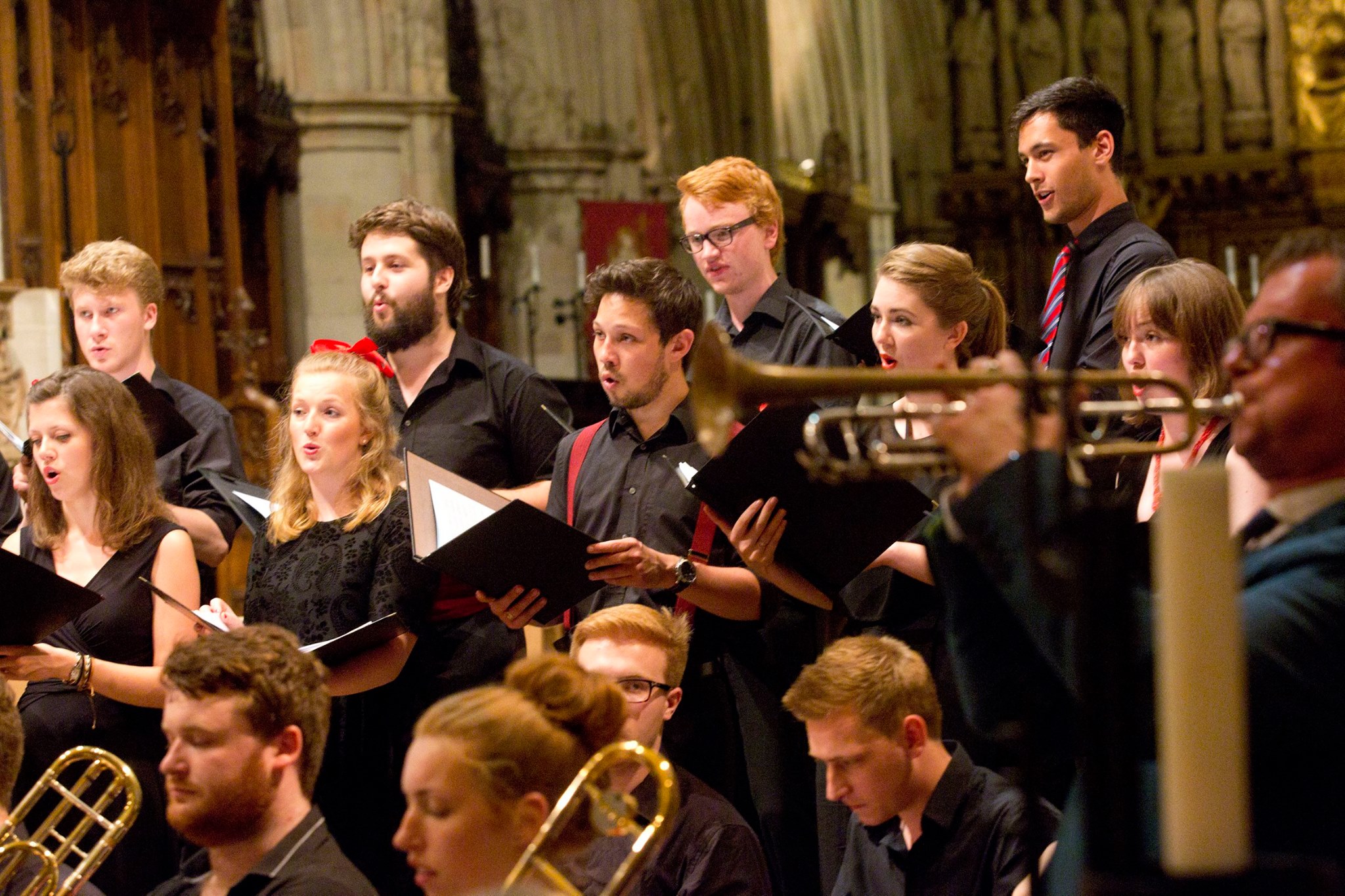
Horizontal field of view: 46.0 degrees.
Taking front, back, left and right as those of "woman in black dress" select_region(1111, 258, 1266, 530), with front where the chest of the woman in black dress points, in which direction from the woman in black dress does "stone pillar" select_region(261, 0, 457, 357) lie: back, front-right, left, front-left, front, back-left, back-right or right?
right

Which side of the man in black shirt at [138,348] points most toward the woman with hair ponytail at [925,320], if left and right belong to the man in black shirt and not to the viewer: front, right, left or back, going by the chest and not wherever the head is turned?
left

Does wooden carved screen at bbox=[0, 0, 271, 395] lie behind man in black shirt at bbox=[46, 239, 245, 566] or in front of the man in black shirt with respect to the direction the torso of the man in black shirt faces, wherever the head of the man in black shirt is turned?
behind

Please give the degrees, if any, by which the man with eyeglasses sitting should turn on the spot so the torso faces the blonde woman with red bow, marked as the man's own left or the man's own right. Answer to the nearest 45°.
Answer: approximately 90° to the man's own right

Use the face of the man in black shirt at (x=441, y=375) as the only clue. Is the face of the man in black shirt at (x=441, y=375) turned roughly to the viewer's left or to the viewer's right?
to the viewer's left

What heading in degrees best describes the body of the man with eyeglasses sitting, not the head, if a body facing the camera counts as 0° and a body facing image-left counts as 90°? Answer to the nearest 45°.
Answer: approximately 45°

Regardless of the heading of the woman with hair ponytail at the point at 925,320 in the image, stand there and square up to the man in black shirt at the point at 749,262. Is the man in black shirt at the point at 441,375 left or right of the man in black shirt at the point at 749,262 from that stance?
left

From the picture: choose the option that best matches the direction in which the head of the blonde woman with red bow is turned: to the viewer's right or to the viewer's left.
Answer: to the viewer's left

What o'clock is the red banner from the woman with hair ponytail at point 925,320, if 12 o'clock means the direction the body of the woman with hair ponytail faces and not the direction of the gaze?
The red banner is roughly at 4 o'clock from the woman with hair ponytail.

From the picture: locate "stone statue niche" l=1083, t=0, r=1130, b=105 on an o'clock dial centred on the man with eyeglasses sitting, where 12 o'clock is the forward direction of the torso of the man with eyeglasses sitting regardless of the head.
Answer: The stone statue niche is roughly at 5 o'clock from the man with eyeglasses sitting.

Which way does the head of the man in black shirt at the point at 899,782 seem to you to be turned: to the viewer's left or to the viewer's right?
to the viewer's left

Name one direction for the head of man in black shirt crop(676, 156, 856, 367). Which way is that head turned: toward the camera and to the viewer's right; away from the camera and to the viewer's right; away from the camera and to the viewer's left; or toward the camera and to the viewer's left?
toward the camera and to the viewer's left
